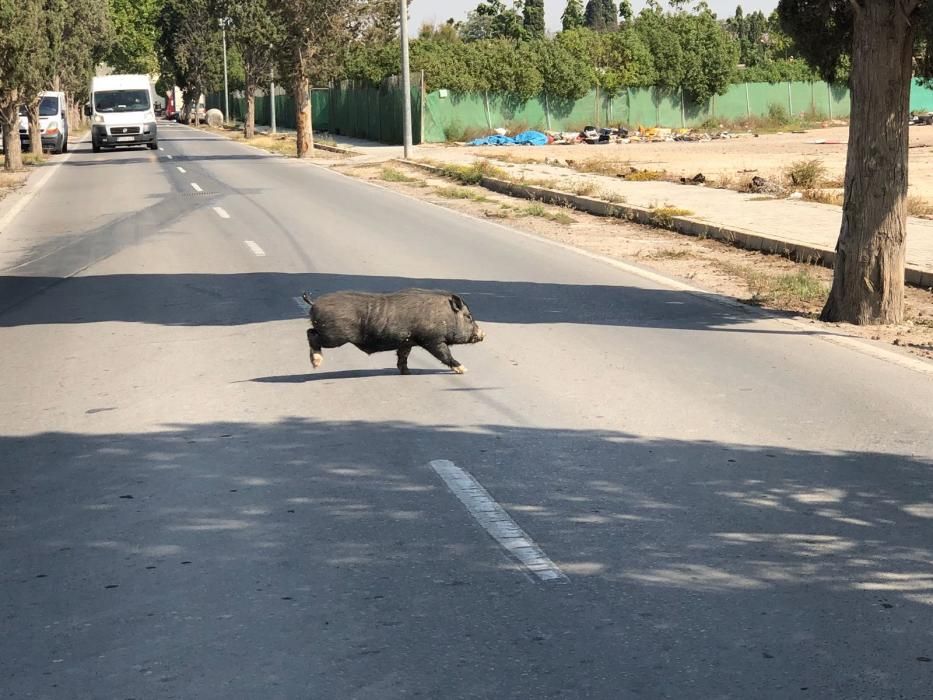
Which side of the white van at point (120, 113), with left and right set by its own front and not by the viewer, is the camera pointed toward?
front

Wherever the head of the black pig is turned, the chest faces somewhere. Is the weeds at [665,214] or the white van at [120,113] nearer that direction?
the weeds

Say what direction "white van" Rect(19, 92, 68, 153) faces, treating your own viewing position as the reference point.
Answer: facing the viewer

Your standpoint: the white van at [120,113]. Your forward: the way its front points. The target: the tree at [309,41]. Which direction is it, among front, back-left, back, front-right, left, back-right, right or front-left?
front-left

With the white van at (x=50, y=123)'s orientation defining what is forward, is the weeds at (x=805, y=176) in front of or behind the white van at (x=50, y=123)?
in front

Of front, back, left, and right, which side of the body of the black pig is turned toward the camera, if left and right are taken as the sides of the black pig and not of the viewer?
right

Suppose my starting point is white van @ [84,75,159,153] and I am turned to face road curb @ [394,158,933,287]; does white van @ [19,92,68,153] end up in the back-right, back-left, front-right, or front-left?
back-right

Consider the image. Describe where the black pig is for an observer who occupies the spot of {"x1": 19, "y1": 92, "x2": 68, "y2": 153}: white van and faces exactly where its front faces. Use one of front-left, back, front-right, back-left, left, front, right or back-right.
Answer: front

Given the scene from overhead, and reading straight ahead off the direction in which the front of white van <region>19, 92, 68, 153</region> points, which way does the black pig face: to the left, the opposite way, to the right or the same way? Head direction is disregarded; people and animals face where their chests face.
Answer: to the left

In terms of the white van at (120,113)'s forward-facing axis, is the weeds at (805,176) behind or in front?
in front

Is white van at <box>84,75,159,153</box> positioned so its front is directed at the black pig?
yes

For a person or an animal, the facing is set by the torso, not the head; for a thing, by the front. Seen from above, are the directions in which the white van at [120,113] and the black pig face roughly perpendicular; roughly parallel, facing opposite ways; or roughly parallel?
roughly perpendicular

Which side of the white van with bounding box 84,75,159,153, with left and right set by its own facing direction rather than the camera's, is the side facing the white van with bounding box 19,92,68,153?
right

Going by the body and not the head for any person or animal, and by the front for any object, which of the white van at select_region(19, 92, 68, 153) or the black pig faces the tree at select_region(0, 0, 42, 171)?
the white van
